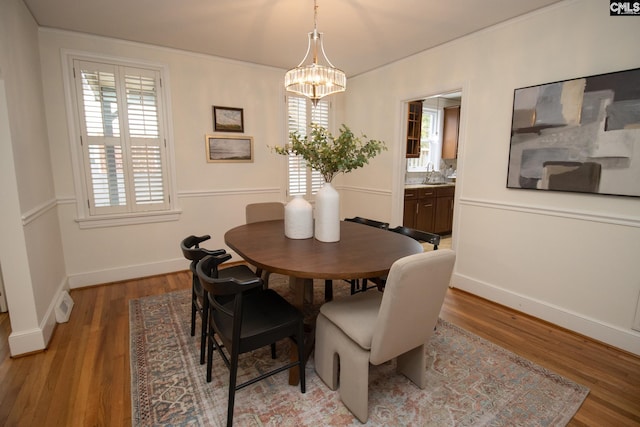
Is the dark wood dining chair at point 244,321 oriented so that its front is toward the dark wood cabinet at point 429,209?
yes

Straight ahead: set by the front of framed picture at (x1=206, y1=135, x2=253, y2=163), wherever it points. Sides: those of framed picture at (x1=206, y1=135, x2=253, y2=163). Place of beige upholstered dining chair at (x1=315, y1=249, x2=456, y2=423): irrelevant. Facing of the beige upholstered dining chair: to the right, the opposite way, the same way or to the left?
the opposite way

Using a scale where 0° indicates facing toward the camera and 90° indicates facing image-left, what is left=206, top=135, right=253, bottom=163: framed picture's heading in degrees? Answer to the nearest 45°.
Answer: approximately 0°

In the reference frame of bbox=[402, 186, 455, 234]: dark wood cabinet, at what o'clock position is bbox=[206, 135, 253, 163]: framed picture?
The framed picture is roughly at 3 o'clock from the dark wood cabinet.

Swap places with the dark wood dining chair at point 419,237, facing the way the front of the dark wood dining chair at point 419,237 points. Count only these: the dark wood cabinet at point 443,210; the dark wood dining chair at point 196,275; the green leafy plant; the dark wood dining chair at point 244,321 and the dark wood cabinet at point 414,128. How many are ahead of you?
3

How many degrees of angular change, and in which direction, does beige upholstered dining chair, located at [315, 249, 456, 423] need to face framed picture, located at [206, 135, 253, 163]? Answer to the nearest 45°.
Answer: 0° — it already faces it

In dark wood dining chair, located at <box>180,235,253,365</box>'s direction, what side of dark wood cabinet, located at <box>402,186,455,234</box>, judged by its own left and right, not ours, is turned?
front

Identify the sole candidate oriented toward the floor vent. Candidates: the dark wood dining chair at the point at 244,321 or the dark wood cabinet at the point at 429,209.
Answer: the dark wood cabinet

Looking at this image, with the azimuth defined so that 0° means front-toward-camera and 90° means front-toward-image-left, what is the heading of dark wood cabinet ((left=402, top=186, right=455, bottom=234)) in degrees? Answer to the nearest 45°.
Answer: approximately 45°

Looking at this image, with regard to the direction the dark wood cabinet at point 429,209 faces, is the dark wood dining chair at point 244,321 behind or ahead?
ahead

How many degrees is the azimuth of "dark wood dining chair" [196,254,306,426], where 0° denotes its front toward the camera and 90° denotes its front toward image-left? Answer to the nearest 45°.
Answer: approximately 225°
